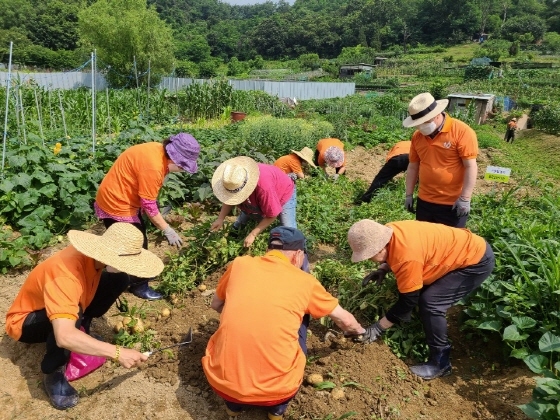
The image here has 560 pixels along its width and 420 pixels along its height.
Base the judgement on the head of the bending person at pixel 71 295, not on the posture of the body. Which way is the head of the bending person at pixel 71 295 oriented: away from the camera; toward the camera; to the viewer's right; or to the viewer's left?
to the viewer's right

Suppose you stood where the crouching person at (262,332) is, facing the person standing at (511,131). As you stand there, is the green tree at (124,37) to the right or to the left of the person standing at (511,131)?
left

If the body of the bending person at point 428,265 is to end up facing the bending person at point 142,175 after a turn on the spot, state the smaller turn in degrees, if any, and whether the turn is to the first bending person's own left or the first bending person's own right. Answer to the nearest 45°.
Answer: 0° — they already face them

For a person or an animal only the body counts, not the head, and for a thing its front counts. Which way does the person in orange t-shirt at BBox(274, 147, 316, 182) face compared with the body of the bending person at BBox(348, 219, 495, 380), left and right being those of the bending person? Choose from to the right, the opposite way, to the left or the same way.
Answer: the opposite way

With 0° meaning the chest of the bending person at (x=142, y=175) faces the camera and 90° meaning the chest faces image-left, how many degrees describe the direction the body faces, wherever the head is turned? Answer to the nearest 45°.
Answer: approximately 270°

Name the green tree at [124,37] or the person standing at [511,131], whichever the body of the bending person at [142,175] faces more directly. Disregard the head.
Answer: the person standing

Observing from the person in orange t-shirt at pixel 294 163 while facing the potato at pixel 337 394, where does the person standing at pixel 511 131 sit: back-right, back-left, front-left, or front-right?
back-left
